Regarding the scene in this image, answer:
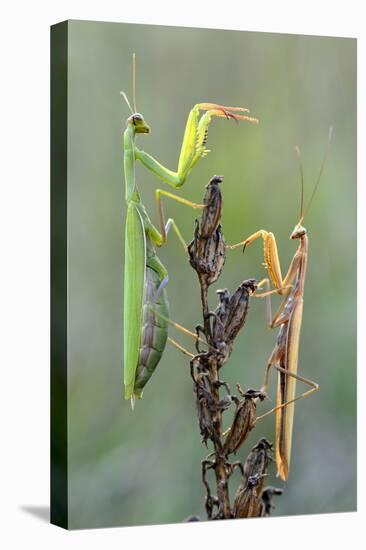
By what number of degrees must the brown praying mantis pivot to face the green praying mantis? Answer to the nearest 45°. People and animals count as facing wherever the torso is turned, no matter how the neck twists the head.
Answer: approximately 45° to its left

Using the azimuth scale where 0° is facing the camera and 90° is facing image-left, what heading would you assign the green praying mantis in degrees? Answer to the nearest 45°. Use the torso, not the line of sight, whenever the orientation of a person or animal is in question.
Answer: approximately 270°

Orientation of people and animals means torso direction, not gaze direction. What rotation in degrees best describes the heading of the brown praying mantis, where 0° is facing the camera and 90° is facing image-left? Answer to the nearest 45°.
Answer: approximately 90°

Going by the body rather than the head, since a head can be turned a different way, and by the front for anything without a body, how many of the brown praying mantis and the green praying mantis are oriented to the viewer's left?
1

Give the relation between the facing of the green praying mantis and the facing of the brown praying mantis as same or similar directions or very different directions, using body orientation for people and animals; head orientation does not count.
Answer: very different directions
